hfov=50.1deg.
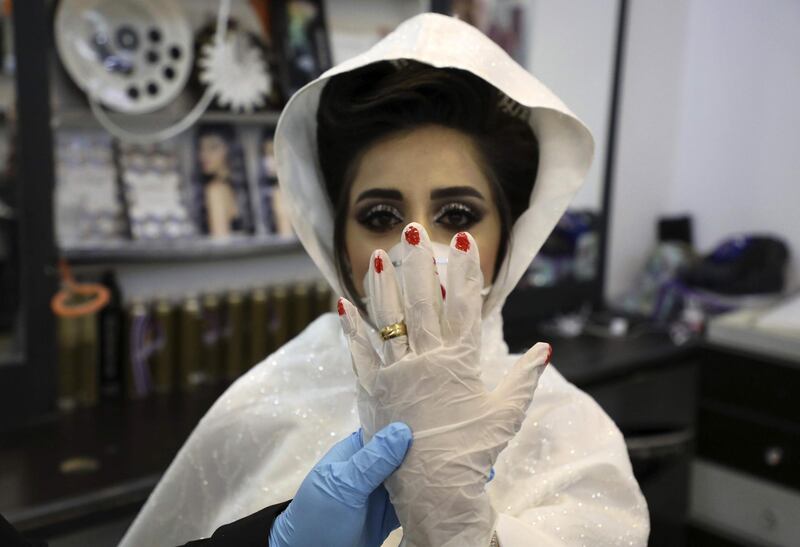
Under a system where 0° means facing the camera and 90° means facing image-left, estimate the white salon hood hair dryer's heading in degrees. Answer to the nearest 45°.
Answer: approximately 0°

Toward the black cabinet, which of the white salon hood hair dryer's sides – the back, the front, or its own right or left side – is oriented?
left
